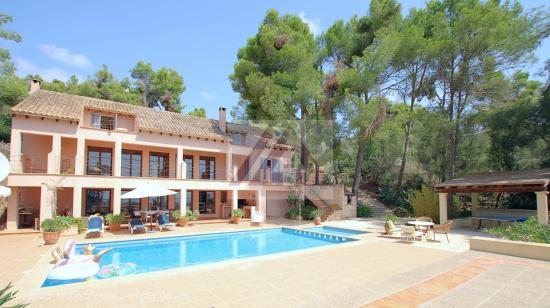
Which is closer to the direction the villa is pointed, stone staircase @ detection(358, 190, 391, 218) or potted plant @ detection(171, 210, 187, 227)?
the potted plant

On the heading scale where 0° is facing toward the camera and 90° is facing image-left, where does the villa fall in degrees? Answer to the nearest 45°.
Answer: approximately 315°

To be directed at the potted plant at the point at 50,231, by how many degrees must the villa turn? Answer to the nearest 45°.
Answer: approximately 45° to its right

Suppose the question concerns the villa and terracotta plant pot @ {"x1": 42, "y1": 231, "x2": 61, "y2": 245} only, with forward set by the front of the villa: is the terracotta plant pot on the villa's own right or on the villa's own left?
on the villa's own right

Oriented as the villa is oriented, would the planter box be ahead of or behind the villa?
ahead

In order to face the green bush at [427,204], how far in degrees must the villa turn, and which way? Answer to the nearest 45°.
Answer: approximately 45° to its left

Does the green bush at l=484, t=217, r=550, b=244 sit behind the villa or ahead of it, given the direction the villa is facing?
ahead
